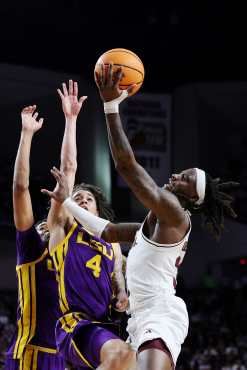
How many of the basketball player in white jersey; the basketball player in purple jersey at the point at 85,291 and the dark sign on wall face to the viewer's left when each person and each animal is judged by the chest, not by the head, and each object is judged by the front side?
1

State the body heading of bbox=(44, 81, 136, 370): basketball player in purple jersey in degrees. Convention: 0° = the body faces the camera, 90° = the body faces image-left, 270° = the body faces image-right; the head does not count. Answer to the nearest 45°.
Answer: approximately 315°

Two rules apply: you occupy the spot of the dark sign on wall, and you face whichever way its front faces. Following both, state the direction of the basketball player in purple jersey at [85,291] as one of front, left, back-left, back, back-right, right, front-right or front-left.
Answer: front

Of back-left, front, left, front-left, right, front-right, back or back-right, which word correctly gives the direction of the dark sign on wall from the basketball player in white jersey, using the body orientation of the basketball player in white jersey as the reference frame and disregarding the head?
right

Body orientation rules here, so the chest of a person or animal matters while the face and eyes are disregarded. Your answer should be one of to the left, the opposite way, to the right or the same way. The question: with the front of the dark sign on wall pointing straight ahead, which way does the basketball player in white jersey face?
to the right

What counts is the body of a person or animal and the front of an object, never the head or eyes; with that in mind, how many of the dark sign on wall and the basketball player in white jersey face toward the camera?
1

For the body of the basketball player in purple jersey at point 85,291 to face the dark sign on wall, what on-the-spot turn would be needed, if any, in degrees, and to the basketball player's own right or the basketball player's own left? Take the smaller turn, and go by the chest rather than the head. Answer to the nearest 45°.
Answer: approximately 135° to the basketball player's own left

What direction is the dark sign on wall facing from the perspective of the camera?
toward the camera

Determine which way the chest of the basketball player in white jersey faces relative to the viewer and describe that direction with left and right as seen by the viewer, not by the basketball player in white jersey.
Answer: facing to the left of the viewer

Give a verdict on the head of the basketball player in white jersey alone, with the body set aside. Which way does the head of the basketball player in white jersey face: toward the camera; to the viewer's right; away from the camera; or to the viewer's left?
to the viewer's left

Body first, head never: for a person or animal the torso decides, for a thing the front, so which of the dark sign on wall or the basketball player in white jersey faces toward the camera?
the dark sign on wall

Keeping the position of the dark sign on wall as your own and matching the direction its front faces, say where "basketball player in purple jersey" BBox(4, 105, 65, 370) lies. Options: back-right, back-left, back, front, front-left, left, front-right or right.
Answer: front

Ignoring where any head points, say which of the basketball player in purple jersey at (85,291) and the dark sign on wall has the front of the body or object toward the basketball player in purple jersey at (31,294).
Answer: the dark sign on wall

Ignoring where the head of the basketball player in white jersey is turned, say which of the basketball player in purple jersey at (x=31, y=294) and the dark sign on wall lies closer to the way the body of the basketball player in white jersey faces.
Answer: the basketball player in purple jersey
